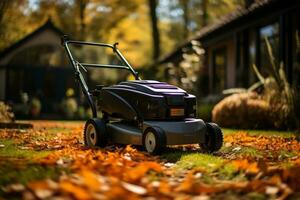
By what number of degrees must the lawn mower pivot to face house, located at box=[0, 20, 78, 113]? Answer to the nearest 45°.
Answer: approximately 135° to its left

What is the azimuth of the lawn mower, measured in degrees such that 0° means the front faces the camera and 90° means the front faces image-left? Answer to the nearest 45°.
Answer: approximately 315°

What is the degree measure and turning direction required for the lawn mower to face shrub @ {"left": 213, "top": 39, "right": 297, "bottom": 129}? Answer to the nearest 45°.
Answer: approximately 90° to its left
